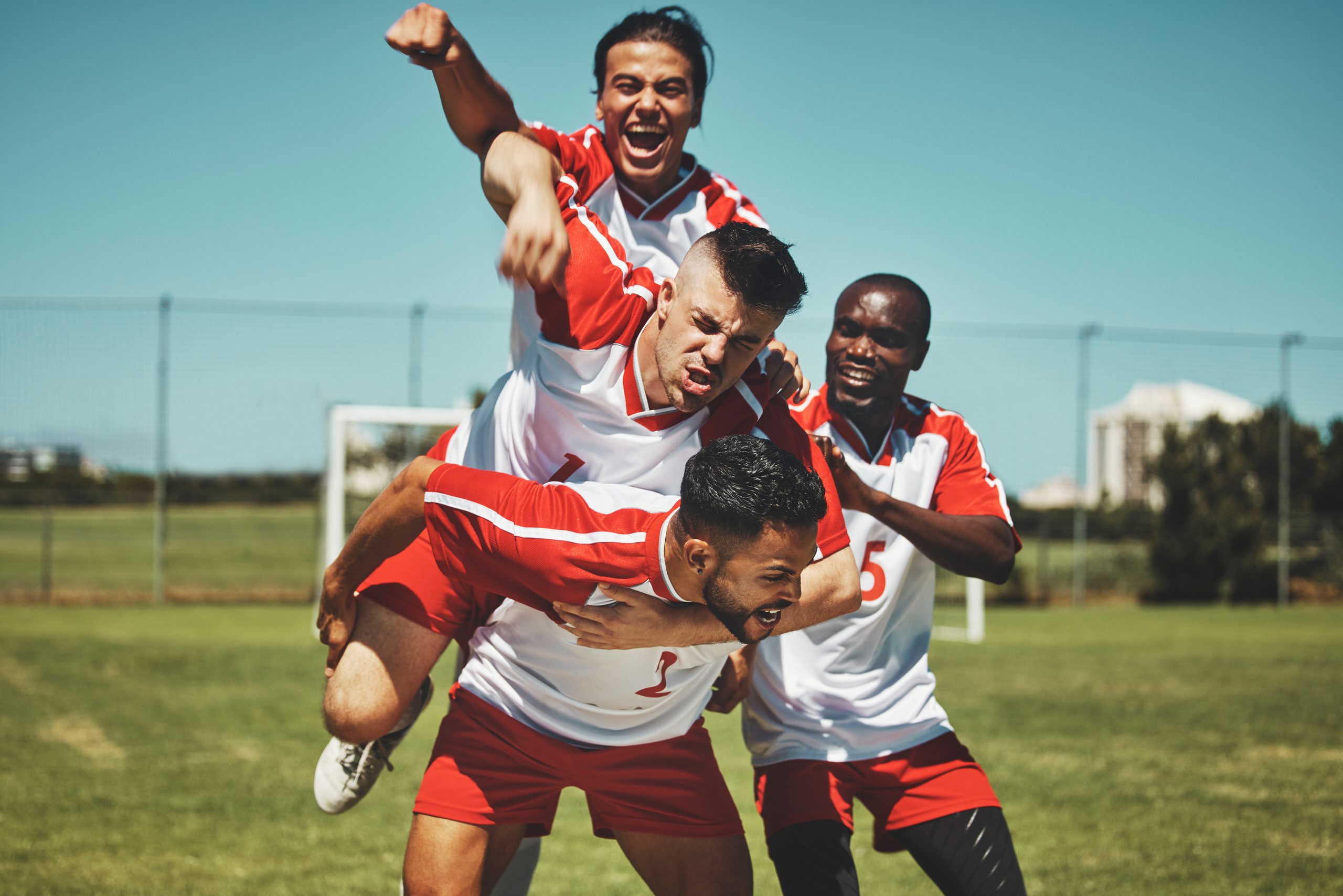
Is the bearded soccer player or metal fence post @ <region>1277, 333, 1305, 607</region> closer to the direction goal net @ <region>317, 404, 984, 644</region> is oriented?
the bearded soccer player

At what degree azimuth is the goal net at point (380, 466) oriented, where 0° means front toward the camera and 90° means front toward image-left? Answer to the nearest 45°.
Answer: approximately 0°

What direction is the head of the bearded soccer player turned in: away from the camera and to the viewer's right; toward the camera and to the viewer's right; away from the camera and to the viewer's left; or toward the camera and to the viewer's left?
toward the camera and to the viewer's right
